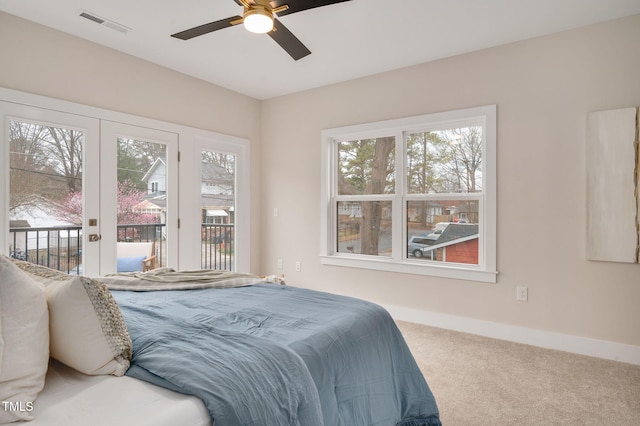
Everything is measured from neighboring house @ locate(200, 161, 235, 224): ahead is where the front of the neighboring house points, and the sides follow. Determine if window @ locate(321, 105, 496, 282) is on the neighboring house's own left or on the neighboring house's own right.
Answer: on the neighboring house's own left

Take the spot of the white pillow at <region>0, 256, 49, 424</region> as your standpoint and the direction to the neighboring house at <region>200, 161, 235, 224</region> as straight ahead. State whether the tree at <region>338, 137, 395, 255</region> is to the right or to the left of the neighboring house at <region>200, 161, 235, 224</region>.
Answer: right

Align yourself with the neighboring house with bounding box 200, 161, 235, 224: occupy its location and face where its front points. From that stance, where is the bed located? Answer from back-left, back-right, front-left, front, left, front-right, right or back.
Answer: front

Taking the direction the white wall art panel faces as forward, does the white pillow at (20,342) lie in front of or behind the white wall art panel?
in front

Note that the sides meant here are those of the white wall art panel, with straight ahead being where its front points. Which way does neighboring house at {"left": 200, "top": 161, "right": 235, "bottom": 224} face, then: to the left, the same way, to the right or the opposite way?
to the left

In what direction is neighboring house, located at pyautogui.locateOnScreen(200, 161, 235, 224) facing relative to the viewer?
toward the camera

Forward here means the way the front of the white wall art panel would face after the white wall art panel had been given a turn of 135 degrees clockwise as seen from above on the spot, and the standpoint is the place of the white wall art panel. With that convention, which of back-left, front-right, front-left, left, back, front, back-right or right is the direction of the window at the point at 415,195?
left

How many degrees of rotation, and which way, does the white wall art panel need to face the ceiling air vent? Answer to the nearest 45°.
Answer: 0° — it already faces it

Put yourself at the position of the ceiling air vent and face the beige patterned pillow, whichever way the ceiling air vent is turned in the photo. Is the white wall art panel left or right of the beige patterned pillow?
left

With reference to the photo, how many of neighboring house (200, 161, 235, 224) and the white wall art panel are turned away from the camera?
0

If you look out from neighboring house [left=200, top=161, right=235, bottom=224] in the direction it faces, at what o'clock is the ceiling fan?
The ceiling fan is roughly at 12 o'clock from the neighboring house.

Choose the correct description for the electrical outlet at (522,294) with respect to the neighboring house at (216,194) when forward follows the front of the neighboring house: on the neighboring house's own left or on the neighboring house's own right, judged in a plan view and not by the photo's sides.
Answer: on the neighboring house's own left

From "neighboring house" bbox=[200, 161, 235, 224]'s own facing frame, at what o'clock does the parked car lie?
The parked car is roughly at 10 o'clock from the neighboring house.

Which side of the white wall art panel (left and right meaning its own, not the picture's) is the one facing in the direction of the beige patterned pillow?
front
